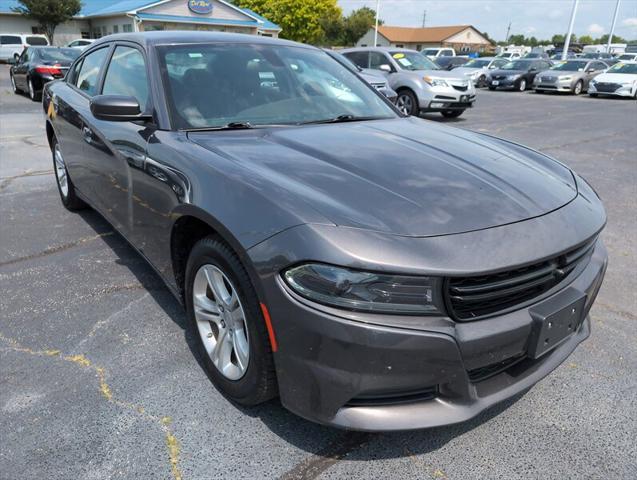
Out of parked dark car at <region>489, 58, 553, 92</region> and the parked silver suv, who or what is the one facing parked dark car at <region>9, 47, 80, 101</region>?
parked dark car at <region>489, 58, 553, 92</region>

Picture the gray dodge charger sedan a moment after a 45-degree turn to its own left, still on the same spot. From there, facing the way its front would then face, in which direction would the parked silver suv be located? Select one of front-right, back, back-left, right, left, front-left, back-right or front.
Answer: left

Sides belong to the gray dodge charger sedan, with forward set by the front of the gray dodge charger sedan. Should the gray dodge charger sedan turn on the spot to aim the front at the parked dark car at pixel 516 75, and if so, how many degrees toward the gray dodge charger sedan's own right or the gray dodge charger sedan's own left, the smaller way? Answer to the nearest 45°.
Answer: approximately 135° to the gray dodge charger sedan's own left

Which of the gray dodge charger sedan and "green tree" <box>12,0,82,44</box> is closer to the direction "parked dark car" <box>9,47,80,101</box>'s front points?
the green tree

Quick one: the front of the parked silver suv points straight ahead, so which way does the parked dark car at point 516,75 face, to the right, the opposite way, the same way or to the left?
to the right

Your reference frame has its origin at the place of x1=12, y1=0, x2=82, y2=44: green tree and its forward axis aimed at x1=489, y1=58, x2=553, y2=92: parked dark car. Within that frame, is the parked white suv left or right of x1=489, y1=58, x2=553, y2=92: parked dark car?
right

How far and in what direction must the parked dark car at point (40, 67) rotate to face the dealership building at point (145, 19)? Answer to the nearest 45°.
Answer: approximately 45° to its right

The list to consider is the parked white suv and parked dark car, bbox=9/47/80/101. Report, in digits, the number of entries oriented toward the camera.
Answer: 0

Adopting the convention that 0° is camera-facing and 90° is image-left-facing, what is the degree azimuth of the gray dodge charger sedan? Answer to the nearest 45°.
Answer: approximately 315°

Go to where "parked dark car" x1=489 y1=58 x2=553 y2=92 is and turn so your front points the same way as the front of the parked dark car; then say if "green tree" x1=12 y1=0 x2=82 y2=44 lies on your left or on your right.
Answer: on your right

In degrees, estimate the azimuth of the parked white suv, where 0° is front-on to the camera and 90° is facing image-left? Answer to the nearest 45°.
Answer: approximately 135°

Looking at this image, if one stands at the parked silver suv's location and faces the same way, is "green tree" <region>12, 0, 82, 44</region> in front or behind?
behind

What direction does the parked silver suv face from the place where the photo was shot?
facing the viewer and to the right of the viewer

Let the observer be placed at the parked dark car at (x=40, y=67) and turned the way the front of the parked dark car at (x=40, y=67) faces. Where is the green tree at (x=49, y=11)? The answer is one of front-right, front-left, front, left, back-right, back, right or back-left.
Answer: front-right

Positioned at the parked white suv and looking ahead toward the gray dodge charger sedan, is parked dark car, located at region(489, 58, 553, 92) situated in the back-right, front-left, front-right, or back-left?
front-left

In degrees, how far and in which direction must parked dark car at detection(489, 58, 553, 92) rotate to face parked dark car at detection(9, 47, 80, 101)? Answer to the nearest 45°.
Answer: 0° — it already faces it
